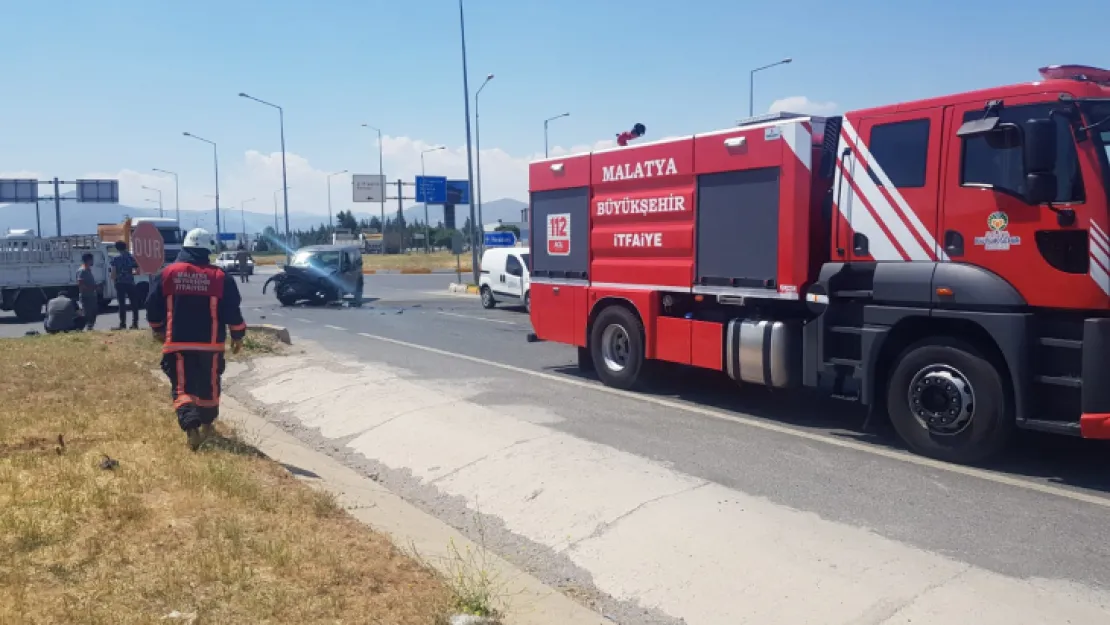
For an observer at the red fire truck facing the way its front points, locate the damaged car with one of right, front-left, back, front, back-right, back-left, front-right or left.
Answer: back

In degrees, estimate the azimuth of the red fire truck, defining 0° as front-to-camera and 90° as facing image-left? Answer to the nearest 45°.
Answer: approximately 315°

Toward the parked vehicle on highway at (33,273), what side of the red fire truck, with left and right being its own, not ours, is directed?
back

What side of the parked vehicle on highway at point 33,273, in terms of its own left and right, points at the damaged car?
front

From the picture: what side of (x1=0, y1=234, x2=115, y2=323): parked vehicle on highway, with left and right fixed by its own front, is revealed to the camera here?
right

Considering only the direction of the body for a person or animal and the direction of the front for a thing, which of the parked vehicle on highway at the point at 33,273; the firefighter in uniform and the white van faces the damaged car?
the firefighter in uniform

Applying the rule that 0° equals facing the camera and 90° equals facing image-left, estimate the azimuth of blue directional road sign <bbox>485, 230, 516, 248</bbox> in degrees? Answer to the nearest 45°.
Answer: approximately 0°

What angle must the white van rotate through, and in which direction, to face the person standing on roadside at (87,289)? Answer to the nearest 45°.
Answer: approximately 90° to its right

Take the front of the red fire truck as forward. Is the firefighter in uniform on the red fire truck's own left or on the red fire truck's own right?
on the red fire truck's own right

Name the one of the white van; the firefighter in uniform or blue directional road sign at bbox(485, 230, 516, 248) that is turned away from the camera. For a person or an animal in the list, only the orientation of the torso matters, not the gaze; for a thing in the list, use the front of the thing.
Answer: the firefighter in uniform
